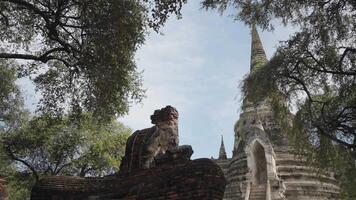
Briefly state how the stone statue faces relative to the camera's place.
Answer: facing to the right of the viewer

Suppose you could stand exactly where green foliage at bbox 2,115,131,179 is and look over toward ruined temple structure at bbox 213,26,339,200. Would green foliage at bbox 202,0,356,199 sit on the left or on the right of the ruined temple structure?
right

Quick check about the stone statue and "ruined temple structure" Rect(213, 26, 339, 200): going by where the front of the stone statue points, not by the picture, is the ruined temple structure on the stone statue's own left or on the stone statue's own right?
on the stone statue's own left

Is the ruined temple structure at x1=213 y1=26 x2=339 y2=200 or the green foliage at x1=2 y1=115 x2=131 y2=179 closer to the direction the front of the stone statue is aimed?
the ruined temple structure
